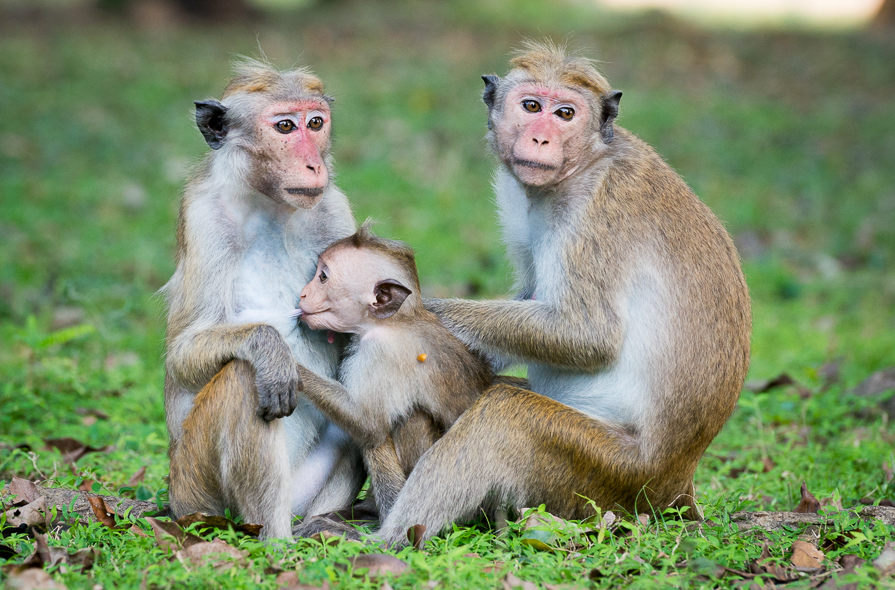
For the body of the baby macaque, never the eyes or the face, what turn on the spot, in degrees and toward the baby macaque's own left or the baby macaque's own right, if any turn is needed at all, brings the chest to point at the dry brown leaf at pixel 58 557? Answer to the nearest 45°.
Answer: approximately 45° to the baby macaque's own left

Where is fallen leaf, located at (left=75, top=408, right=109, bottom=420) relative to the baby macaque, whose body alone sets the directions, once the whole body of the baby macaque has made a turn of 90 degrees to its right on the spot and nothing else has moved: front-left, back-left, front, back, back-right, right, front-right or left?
front-left

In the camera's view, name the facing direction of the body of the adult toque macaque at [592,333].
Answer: to the viewer's left

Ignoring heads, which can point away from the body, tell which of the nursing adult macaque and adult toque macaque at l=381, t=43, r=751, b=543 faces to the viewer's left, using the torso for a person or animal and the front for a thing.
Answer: the adult toque macaque

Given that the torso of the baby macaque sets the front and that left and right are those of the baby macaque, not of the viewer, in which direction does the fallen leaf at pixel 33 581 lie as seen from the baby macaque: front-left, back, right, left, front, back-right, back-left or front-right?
front-left

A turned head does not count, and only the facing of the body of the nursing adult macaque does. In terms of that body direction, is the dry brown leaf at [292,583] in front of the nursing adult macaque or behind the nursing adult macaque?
in front

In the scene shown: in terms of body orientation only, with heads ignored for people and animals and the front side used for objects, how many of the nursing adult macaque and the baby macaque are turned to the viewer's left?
1

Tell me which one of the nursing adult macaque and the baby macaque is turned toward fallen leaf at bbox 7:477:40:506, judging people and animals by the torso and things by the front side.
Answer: the baby macaque

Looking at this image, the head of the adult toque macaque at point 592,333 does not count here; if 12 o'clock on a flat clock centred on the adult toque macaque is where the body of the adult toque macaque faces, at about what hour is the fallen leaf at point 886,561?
The fallen leaf is roughly at 7 o'clock from the adult toque macaque.

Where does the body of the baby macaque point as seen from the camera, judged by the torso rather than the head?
to the viewer's left
